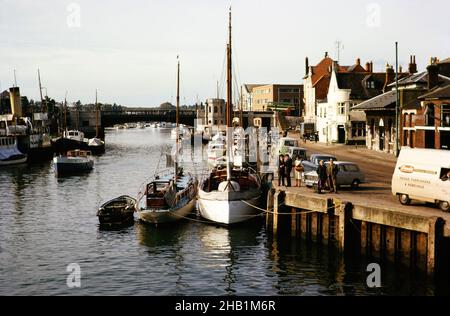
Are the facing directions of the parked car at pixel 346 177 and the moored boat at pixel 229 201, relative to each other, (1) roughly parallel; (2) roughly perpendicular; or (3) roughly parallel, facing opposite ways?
roughly perpendicular

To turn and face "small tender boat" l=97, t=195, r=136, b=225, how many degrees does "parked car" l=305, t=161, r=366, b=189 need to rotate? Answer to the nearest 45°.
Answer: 0° — it already faces it

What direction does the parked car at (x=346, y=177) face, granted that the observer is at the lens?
facing to the left of the viewer

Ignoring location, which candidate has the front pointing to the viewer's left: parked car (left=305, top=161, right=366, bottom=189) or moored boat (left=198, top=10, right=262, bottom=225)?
the parked car

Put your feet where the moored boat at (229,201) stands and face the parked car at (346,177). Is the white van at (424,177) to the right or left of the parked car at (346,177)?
right

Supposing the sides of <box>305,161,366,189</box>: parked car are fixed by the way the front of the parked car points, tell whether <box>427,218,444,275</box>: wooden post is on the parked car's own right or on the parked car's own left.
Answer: on the parked car's own left

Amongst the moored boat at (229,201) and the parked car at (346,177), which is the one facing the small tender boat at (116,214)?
the parked car

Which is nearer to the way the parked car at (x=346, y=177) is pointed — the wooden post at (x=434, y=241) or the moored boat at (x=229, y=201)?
the moored boat

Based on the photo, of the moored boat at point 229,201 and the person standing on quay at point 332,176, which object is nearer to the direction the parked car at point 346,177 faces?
the moored boat

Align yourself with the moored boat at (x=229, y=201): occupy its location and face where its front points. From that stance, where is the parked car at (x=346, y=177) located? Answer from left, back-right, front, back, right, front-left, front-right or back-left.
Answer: left

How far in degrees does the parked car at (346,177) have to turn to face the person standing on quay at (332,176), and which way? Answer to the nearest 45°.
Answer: approximately 45° to its left

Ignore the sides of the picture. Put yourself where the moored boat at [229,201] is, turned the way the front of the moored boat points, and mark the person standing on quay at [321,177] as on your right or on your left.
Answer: on your left
